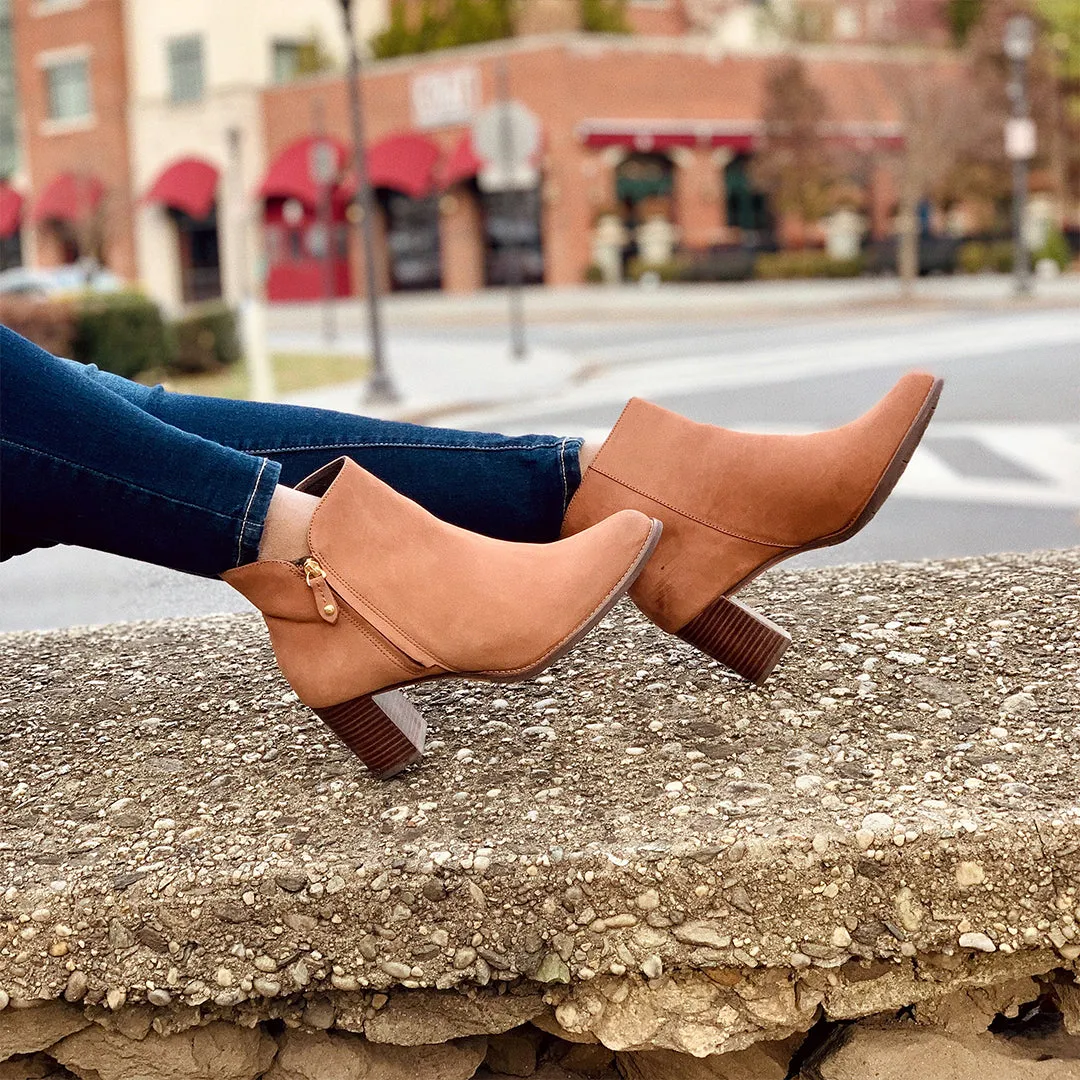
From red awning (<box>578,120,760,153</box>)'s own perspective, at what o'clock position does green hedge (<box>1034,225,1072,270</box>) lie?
The green hedge is roughly at 10 o'clock from the red awning.

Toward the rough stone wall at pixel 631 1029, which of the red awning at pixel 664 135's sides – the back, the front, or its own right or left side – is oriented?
front

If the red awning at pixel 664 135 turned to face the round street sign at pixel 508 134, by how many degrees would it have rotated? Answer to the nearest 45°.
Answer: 0° — it already faces it

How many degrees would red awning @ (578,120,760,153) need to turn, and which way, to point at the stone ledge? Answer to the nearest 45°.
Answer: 0° — it already faces it

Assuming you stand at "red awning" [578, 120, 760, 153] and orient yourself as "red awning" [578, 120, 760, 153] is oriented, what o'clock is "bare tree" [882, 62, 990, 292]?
The bare tree is roughly at 11 o'clock from the red awning.

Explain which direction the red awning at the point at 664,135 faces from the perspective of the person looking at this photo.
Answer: facing the viewer

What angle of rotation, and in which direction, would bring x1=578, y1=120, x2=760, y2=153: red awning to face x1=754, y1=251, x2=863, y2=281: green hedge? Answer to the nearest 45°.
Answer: approximately 45° to its left

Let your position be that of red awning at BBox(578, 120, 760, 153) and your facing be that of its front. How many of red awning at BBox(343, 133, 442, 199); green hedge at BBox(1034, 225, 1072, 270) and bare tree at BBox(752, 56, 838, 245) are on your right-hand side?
1
